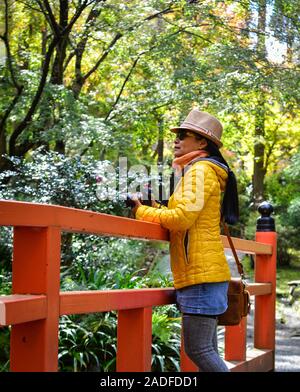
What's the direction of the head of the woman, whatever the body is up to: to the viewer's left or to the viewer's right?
to the viewer's left

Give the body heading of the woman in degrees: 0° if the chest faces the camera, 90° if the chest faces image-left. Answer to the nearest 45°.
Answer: approximately 90°
